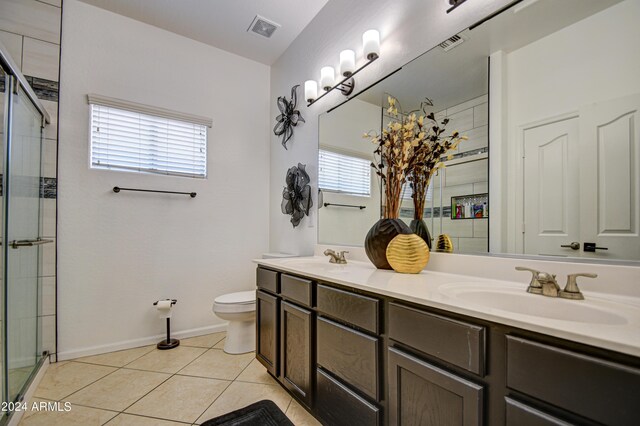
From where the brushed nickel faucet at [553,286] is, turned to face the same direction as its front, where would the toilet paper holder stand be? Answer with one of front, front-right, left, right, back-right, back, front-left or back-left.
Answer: front-right

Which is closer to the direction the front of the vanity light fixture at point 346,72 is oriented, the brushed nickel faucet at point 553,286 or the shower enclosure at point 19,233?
the shower enclosure

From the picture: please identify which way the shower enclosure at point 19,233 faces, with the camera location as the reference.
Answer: facing to the right of the viewer

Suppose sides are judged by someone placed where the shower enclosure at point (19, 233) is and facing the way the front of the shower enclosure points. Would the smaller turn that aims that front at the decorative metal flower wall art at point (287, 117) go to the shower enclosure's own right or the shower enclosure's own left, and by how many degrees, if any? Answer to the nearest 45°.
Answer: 0° — it already faces it

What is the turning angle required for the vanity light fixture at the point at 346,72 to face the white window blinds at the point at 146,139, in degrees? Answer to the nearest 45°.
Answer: approximately 45° to its right

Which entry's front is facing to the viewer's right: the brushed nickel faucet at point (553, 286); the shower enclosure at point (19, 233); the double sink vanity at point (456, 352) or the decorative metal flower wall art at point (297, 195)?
the shower enclosure
